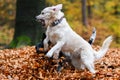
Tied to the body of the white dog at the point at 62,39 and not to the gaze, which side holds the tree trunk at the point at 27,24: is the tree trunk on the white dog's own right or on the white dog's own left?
on the white dog's own right

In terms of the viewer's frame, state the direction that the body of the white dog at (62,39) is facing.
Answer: to the viewer's left
